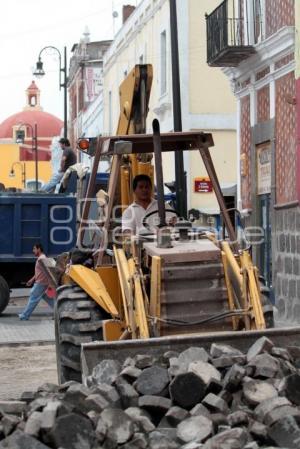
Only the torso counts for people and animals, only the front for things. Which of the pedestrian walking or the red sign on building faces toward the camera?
the red sign on building

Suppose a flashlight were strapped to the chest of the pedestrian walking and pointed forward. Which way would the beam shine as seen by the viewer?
to the viewer's left

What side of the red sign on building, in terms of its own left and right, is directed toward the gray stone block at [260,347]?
front

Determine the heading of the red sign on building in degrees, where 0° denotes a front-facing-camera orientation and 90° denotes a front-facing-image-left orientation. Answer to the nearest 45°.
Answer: approximately 0°

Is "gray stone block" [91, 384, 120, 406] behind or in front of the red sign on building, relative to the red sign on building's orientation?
in front

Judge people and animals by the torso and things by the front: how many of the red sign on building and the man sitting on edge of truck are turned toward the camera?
1

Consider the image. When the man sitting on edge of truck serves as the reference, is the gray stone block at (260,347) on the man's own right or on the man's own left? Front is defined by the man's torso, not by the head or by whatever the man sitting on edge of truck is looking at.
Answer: on the man's own left

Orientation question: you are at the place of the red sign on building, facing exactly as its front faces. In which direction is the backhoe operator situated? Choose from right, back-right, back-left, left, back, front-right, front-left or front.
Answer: front

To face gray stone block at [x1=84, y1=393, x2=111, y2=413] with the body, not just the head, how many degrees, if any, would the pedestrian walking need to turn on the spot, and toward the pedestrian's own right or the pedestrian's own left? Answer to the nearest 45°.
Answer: approximately 90° to the pedestrian's own left

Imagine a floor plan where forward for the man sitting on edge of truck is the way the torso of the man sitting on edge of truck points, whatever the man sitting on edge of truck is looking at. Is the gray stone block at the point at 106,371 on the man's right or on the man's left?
on the man's left
